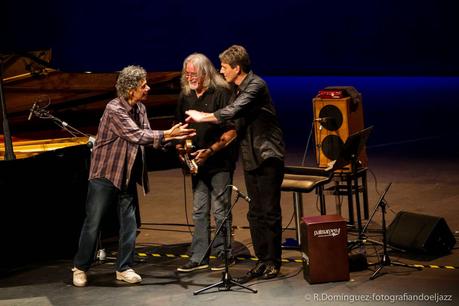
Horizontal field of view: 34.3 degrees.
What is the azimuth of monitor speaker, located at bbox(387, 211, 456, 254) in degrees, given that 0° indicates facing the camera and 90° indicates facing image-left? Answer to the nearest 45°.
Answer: approximately 45°

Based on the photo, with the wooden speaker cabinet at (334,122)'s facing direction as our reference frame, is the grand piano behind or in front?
in front

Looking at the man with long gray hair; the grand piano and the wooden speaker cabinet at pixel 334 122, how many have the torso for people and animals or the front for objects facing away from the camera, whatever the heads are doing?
0

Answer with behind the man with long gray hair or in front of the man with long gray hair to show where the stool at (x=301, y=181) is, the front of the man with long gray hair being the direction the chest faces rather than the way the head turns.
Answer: behind

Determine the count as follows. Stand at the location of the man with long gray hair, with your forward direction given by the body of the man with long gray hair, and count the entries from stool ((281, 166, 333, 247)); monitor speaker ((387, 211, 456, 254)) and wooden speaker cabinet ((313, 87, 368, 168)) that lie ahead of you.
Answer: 0

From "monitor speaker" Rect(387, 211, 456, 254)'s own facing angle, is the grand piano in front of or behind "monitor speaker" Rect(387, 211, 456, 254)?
in front

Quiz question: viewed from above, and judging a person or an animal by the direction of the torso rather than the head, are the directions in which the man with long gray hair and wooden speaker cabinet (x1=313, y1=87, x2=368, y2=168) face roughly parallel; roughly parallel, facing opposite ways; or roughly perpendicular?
roughly parallel

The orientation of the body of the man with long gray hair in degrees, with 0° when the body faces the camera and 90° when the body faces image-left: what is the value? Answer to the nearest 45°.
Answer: approximately 45°

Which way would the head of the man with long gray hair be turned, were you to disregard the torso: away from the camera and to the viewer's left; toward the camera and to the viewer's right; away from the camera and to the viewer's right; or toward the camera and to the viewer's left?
toward the camera and to the viewer's left

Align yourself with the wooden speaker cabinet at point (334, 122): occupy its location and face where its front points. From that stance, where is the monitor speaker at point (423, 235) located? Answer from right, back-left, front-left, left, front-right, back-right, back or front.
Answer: left
